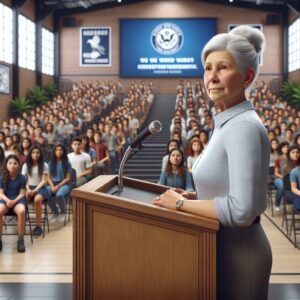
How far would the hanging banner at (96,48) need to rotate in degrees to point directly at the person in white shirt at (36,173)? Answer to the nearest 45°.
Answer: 0° — it already faces them

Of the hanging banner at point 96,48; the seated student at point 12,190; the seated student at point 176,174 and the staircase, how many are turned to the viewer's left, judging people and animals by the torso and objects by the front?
0

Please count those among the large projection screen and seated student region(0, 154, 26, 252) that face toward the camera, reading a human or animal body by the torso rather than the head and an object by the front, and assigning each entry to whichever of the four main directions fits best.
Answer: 2

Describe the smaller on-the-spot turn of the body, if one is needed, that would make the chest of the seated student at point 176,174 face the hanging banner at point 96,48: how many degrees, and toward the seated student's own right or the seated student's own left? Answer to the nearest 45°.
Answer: approximately 180°

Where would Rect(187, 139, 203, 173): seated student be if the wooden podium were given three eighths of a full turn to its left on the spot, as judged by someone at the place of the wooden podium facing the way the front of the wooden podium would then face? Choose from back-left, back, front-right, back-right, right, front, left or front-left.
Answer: back-left

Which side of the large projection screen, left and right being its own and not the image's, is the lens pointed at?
front

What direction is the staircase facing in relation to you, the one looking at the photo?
facing the viewer

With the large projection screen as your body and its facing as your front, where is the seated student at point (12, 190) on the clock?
The seated student is roughly at 12 o'clock from the large projection screen.

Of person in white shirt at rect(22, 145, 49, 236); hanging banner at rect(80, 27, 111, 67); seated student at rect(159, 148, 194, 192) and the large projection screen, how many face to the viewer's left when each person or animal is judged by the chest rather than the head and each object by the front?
0

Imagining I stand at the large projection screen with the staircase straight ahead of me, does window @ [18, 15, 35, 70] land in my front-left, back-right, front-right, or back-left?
front-right

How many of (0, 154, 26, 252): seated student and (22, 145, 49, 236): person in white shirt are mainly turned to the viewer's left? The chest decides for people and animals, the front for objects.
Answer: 0

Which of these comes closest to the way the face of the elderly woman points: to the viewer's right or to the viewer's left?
to the viewer's left

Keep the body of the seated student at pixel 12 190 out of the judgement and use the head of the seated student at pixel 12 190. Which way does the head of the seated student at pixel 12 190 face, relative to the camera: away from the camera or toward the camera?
toward the camera

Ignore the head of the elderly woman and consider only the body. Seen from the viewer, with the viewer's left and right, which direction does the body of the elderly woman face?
facing to the left of the viewer
